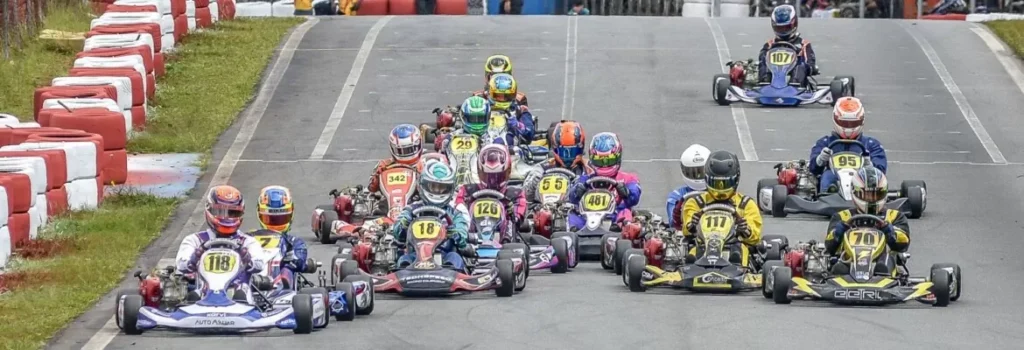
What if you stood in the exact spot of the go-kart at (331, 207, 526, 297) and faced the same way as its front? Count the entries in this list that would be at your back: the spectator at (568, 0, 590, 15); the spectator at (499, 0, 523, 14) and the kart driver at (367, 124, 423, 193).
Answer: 3

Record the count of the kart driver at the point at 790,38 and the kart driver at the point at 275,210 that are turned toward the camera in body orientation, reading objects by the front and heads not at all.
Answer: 2

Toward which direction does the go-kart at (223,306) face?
toward the camera

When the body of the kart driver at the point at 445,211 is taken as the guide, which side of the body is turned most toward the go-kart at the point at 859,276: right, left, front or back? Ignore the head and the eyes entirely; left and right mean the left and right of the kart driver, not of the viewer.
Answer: left

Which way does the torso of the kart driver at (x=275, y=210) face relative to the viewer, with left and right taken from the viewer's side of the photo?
facing the viewer

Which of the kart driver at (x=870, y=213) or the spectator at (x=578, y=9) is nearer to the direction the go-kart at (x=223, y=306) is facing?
the kart driver

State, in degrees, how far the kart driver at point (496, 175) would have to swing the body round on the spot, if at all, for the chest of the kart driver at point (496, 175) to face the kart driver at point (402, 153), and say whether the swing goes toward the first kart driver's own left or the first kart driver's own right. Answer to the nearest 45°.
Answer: approximately 135° to the first kart driver's own right

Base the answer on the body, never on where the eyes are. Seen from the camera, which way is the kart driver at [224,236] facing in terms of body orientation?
toward the camera

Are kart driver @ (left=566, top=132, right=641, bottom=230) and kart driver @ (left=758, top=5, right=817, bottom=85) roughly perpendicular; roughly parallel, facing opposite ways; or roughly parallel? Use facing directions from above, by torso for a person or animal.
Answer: roughly parallel

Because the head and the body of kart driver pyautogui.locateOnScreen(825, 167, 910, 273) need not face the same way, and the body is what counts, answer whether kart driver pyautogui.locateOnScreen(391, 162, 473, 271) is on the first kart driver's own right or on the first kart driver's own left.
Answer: on the first kart driver's own right
